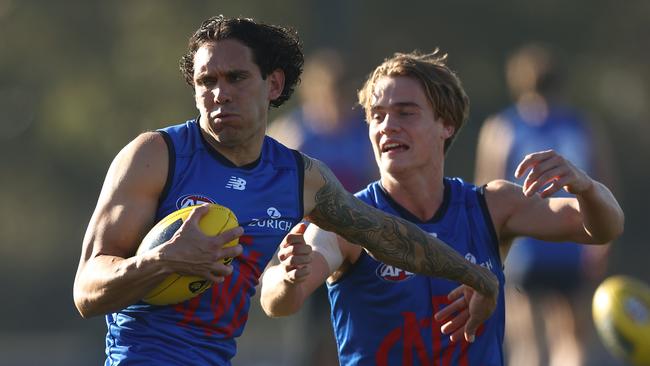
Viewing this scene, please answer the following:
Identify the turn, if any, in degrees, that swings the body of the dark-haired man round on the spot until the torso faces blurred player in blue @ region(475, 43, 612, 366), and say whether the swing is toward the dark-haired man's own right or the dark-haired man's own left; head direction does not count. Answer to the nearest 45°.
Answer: approximately 135° to the dark-haired man's own left

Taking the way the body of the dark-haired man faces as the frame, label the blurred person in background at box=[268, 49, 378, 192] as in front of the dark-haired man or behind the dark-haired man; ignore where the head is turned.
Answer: behind

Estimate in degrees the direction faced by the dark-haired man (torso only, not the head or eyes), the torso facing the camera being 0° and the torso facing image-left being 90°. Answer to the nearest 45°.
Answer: approximately 0°
